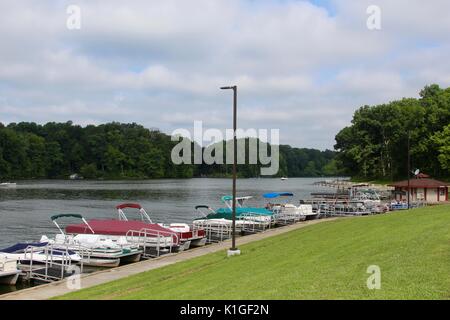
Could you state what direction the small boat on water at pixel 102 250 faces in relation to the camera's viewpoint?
facing the viewer and to the right of the viewer

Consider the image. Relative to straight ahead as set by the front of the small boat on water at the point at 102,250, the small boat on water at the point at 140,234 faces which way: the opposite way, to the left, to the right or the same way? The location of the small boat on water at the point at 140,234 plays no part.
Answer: the same way

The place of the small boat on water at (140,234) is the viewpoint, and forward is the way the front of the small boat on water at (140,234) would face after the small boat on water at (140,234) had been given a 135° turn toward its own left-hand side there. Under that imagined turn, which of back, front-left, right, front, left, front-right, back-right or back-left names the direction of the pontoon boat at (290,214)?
front-right

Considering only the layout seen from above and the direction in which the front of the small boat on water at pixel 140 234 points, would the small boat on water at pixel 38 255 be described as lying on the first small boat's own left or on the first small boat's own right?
on the first small boat's own right

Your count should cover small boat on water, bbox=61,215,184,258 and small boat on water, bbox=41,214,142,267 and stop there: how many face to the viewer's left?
0
